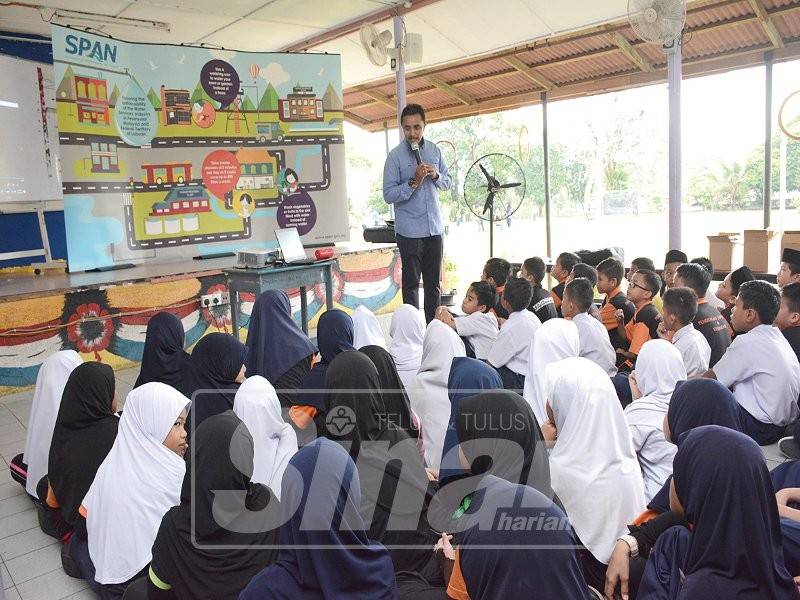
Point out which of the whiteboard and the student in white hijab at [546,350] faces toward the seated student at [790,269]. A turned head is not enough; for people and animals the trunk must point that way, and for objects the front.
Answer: the whiteboard

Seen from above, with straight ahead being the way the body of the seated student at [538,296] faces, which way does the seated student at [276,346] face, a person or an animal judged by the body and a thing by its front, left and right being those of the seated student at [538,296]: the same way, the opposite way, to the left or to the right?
to the right

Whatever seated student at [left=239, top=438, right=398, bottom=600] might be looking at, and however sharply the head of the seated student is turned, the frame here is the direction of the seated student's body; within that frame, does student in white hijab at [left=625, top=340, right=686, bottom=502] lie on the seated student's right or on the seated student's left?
on the seated student's right

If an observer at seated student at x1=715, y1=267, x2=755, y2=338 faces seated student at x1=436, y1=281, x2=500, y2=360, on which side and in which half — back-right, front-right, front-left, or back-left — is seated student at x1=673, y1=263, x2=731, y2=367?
front-left

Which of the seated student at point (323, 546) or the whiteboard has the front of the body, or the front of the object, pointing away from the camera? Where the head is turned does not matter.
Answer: the seated student

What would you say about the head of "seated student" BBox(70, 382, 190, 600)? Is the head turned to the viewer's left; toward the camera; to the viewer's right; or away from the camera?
to the viewer's right

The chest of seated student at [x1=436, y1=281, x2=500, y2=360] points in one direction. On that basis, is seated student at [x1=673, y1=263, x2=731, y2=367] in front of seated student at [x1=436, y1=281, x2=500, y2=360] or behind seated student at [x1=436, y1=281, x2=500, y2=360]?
behind

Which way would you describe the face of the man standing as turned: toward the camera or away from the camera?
toward the camera

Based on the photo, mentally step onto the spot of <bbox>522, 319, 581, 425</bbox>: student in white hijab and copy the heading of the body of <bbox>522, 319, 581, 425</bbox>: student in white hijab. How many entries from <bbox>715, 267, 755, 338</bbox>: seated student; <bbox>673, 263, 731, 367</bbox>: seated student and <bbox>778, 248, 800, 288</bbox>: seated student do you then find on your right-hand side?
3

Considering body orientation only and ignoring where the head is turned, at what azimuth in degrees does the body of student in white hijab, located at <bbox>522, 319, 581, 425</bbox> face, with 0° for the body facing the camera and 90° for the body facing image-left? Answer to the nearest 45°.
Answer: approximately 135°

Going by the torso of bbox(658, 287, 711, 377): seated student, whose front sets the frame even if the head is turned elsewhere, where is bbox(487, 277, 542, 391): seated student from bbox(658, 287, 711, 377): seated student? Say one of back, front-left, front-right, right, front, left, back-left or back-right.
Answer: front-left

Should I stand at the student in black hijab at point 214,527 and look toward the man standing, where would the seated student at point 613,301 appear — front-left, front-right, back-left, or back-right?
front-right

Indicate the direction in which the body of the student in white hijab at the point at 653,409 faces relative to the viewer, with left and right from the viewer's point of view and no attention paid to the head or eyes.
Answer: facing away from the viewer and to the left of the viewer

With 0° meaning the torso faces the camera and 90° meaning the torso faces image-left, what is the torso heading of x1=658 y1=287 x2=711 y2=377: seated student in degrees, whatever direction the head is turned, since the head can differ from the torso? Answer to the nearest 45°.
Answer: approximately 135°

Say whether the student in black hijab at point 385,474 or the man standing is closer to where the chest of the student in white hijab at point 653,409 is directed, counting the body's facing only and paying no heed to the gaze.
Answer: the man standing

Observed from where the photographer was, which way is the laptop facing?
facing the viewer and to the right of the viewer

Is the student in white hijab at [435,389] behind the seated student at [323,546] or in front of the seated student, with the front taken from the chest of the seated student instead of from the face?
in front
